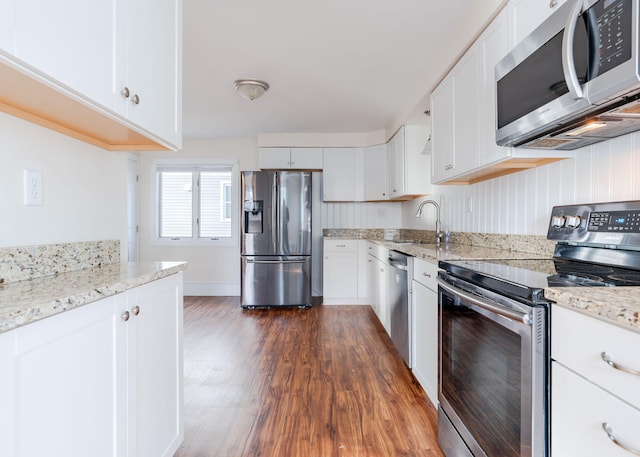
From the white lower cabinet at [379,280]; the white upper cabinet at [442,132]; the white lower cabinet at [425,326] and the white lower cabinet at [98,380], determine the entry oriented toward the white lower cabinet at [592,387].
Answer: the white lower cabinet at [98,380]

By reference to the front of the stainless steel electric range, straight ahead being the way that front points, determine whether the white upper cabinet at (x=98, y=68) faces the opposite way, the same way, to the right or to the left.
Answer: the opposite way

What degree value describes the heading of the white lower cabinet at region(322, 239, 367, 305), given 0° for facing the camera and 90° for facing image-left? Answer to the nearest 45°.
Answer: approximately 0°

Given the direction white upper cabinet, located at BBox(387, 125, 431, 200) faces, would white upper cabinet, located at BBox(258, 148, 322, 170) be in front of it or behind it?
in front

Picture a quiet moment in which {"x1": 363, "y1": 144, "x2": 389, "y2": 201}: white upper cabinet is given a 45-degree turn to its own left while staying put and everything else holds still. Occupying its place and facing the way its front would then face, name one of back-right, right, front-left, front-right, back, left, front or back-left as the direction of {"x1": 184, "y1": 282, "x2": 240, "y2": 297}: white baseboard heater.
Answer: right

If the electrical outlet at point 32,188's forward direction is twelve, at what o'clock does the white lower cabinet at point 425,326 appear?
The white lower cabinet is roughly at 11 o'clock from the electrical outlet.

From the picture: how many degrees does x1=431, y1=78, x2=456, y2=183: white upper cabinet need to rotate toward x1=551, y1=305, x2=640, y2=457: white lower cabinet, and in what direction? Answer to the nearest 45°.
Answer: approximately 90° to its left

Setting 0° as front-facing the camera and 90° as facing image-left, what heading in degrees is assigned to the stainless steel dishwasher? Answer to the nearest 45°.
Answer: approximately 90°

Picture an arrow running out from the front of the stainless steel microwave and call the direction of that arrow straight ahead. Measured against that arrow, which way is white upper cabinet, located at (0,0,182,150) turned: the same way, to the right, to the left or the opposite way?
the opposite way

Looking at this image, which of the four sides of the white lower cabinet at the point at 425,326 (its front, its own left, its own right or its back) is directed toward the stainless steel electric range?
left

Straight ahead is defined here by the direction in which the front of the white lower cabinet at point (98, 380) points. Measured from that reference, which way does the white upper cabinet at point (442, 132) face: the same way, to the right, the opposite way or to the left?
the opposite way

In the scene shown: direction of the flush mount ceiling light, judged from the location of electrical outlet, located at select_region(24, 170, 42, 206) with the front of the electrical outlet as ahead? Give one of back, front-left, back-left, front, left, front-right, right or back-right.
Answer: left
